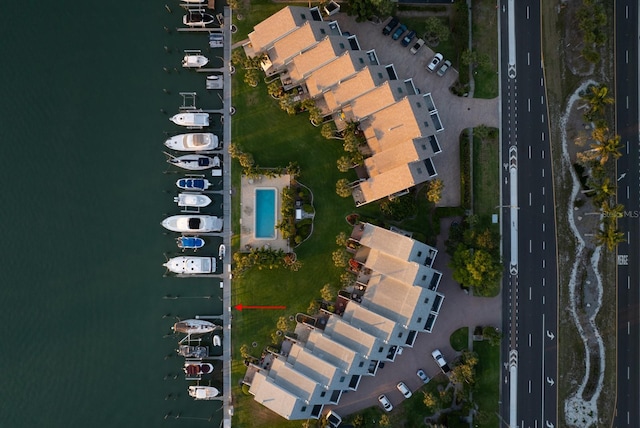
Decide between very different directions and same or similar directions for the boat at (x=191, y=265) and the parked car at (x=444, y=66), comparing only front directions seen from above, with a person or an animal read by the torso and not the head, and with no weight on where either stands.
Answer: very different directions

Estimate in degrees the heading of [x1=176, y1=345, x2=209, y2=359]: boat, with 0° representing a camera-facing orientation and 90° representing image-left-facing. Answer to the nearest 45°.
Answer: approximately 90°

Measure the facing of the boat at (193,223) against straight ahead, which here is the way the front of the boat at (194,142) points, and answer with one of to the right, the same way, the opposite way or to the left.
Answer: the same way

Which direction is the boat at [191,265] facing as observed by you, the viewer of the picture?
facing to the left of the viewer

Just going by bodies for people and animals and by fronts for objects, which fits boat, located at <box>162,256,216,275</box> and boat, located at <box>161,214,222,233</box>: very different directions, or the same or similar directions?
same or similar directions

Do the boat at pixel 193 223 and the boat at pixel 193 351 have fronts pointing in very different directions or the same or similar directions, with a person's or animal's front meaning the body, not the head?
same or similar directions

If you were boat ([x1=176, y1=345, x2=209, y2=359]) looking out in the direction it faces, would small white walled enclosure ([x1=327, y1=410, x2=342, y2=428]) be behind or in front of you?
behind

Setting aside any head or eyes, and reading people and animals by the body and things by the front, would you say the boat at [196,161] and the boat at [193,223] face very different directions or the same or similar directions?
same or similar directions
